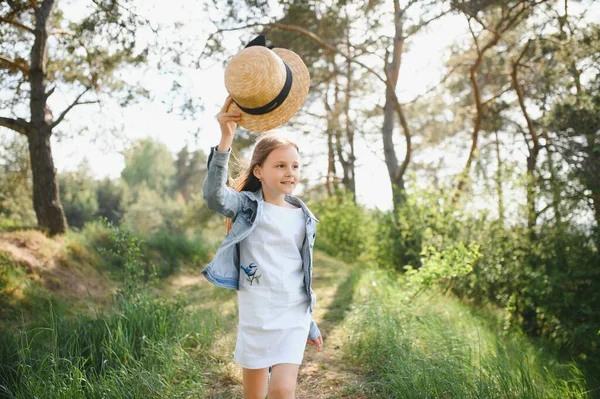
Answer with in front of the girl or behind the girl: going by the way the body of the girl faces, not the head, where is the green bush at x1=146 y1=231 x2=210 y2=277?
behind

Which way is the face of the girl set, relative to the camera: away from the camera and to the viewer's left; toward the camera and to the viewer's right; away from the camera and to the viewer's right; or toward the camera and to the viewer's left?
toward the camera and to the viewer's right

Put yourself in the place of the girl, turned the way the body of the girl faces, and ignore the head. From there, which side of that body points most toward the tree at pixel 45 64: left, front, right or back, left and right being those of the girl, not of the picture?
back

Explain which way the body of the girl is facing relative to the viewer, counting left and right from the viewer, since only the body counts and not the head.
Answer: facing the viewer and to the right of the viewer
